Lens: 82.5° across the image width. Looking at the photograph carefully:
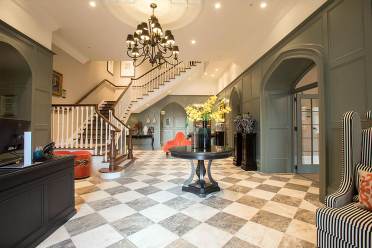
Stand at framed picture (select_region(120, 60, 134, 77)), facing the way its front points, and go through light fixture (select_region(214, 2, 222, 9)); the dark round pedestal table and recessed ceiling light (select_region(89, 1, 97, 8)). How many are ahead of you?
3

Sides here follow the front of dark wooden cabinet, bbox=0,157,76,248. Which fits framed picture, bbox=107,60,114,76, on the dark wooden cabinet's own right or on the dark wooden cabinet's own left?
on the dark wooden cabinet's own left

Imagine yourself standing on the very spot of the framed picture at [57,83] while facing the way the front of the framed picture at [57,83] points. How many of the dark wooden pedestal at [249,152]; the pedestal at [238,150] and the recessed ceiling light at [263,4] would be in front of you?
3

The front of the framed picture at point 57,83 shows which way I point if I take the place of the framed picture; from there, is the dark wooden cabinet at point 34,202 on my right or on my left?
on my right

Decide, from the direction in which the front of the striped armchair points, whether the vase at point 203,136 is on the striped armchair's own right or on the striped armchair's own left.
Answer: on the striped armchair's own right

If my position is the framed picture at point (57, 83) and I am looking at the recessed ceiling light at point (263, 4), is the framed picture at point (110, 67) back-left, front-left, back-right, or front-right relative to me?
back-left

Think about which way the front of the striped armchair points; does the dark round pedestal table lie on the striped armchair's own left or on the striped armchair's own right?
on the striped armchair's own right

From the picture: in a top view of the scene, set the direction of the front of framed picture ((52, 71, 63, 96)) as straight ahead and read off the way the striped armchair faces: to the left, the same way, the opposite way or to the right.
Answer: the opposite way

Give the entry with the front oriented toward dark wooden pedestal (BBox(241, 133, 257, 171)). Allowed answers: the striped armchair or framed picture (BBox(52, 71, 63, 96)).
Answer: the framed picture

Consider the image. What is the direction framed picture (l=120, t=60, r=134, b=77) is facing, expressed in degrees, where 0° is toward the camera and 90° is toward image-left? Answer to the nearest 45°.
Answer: approximately 0°

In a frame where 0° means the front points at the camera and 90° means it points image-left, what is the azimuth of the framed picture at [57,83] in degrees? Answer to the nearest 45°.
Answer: approximately 315°

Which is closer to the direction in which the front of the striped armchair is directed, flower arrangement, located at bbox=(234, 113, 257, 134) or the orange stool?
the orange stool

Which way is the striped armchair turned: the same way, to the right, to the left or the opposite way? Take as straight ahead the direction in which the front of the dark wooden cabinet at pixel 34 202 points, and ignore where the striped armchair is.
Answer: the opposite way
